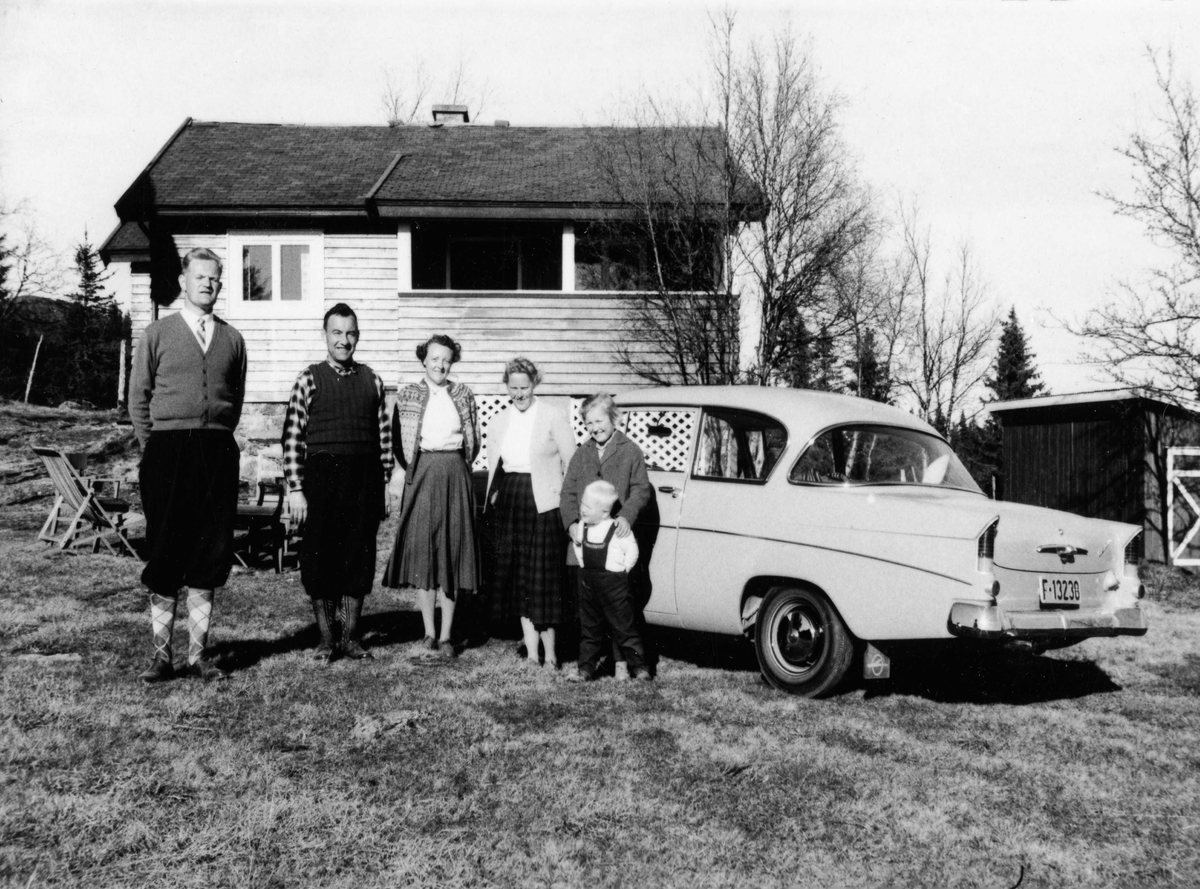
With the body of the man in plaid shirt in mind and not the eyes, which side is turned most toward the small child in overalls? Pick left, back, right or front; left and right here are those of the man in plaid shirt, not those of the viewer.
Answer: left

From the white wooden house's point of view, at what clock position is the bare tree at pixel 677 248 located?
The bare tree is roughly at 10 o'clock from the white wooden house.

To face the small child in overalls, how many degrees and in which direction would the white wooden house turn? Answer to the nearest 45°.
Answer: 0° — it already faces them

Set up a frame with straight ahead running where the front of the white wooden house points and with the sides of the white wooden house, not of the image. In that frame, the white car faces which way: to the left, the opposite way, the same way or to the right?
the opposite way

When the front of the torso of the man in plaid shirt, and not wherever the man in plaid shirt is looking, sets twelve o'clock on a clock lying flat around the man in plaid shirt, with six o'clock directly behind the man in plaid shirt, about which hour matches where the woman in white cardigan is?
The woman in white cardigan is roughly at 9 o'clock from the man in plaid shirt.

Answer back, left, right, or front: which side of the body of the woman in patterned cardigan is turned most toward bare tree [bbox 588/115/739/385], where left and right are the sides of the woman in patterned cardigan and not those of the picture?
back

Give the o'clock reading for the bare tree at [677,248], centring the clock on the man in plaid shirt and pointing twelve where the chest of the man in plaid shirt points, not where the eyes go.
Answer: The bare tree is roughly at 7 o'clock from the man in plaid shirt.

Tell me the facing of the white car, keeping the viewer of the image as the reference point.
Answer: facing away from the viewer and to the left of the viewer
